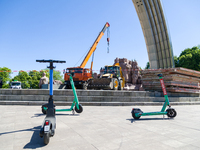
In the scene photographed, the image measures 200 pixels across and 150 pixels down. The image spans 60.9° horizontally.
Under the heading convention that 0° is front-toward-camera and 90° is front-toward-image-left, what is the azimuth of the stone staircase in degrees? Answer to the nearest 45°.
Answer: approximately 0°
